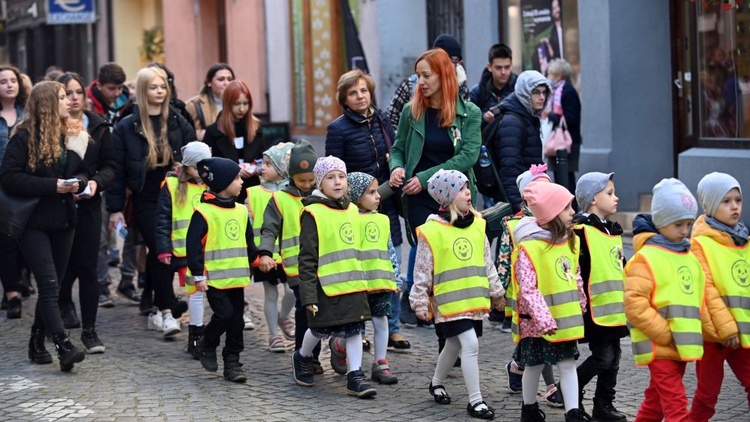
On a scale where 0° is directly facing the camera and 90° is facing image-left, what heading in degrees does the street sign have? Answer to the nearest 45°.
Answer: approximately 0°

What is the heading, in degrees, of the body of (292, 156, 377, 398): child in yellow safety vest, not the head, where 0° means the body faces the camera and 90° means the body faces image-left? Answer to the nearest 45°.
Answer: approximately 315°

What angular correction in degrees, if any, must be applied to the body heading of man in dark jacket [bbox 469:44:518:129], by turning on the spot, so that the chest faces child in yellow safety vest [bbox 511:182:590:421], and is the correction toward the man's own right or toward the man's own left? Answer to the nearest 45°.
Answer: approximately 45° to the man's own right

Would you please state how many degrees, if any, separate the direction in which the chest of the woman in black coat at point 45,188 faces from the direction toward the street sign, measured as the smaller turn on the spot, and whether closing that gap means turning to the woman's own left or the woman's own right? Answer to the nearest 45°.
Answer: approximately 135° to the woman's own left

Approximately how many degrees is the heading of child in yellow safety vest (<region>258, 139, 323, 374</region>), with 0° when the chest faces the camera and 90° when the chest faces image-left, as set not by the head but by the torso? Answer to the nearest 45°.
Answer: approximately 315°

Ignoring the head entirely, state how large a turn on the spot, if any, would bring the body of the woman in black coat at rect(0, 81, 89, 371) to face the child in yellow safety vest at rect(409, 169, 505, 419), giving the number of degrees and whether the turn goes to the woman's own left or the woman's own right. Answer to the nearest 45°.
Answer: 0° — they already face them
